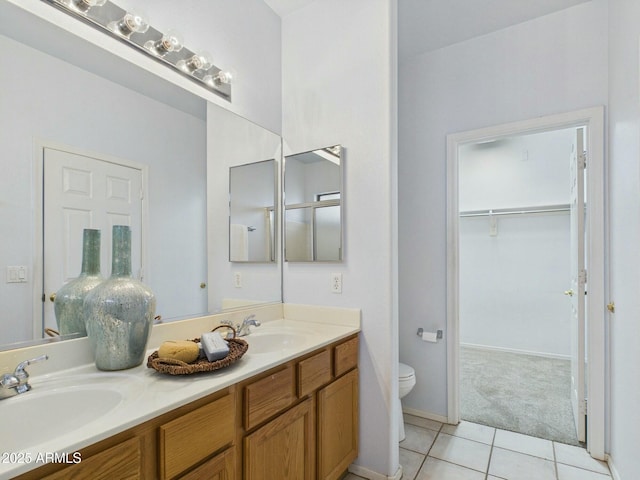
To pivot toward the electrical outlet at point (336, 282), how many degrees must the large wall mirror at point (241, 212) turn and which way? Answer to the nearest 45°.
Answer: approximately 45° to its left

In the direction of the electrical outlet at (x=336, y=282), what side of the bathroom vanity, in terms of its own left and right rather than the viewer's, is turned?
left

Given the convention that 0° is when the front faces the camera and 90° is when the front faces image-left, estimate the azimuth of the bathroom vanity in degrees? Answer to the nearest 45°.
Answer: approximately 315°
